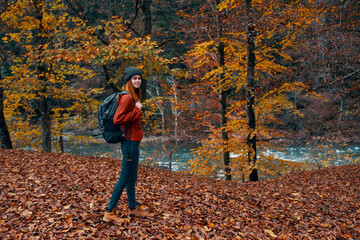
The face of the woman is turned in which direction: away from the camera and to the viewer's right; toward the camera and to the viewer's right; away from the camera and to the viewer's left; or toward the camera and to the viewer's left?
toward the camera and to the viewer's right

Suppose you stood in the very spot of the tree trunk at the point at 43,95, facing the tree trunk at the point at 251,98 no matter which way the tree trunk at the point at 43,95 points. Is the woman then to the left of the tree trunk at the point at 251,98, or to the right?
right

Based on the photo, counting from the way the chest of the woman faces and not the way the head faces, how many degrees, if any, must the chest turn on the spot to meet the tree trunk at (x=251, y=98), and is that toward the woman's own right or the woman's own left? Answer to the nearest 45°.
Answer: approximately 45° to the woman's own left

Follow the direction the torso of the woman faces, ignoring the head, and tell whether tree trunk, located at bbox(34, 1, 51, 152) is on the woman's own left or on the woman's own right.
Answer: on the woman's own left

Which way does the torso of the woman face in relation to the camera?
to the viewer's right
